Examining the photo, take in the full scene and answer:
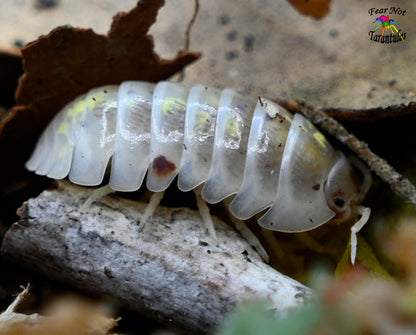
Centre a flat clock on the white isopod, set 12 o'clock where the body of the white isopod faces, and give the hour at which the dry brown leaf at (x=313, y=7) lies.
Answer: The dry brown leaf is roughly at 10 o'clock from the white isopod.

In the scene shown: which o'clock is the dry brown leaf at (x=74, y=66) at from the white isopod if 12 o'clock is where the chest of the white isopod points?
The dry brown leaf is roughly at 7 o'clock from the white isopod.

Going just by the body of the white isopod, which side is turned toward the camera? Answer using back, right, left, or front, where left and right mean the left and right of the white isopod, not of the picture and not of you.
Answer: right
